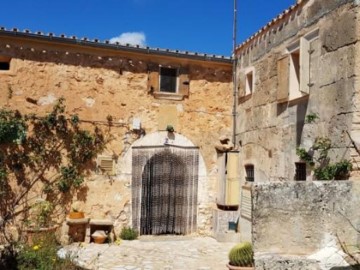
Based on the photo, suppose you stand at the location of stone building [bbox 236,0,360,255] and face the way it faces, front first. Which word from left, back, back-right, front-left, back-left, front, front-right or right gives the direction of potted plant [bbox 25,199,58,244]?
front-right

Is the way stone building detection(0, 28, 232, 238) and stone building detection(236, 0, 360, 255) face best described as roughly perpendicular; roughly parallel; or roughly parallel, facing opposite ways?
roughly perpendicular

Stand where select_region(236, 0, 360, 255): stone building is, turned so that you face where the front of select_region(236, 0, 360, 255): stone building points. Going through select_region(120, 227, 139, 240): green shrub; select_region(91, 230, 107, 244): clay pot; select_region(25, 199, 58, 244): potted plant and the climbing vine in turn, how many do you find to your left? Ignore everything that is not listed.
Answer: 0

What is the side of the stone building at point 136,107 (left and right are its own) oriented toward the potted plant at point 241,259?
front

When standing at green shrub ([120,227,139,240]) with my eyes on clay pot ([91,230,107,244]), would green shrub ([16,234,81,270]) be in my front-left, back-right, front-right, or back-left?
front-left

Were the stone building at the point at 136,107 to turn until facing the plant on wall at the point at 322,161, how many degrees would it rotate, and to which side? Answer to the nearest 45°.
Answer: approximately 45° to its left

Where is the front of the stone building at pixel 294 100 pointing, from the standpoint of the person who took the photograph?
facing the viewer and to the left of the viewer

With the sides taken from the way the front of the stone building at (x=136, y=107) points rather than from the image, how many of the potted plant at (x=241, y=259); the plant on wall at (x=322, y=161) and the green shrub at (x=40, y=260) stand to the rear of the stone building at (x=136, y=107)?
0

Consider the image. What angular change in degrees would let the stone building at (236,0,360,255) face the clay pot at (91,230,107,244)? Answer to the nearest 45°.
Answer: approximately 45° to its right

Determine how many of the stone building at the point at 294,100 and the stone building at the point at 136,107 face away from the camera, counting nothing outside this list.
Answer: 0

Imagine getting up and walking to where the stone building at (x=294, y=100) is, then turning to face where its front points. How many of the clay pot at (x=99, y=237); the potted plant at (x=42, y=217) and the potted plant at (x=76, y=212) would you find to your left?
0

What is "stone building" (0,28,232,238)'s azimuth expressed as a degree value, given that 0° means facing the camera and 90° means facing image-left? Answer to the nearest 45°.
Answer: approximately 0°
